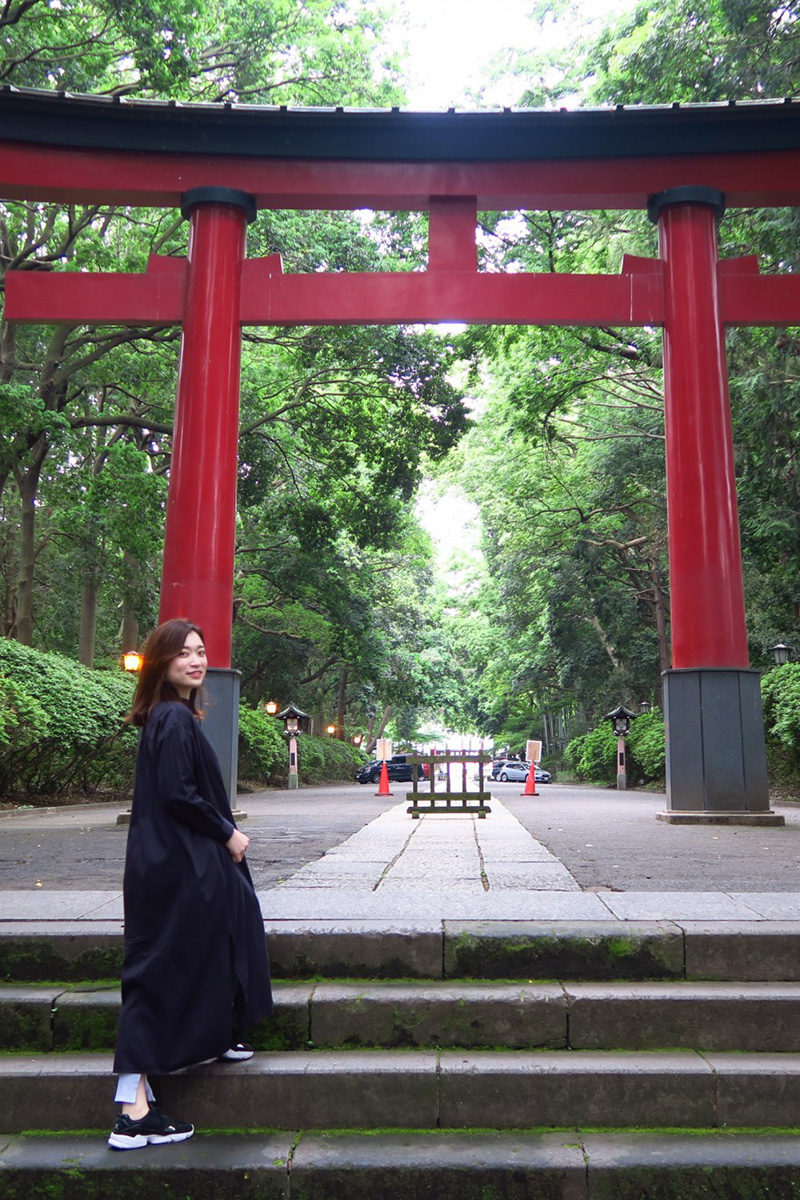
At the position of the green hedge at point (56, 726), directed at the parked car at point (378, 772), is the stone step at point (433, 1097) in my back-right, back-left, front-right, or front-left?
back-right

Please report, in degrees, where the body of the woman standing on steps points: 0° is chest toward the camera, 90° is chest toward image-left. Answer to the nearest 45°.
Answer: approximately 270°

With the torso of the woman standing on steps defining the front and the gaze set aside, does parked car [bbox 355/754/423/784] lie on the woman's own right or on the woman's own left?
on the woman's own left

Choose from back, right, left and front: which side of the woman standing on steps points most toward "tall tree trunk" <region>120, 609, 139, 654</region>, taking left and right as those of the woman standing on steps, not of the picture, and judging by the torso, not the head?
left

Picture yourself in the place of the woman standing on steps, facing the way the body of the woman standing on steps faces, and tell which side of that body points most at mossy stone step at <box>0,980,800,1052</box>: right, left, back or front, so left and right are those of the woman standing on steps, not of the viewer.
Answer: front

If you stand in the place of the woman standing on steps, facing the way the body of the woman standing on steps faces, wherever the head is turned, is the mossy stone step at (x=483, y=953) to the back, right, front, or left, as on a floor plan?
front

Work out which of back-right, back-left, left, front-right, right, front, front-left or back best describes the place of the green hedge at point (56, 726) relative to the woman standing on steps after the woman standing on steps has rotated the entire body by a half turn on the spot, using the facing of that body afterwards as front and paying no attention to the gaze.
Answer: right

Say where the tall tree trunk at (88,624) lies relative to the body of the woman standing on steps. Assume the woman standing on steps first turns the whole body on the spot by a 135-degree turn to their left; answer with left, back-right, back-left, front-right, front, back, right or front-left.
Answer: front-right

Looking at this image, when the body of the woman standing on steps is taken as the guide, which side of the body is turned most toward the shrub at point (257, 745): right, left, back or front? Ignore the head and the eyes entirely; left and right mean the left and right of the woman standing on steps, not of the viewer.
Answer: left
